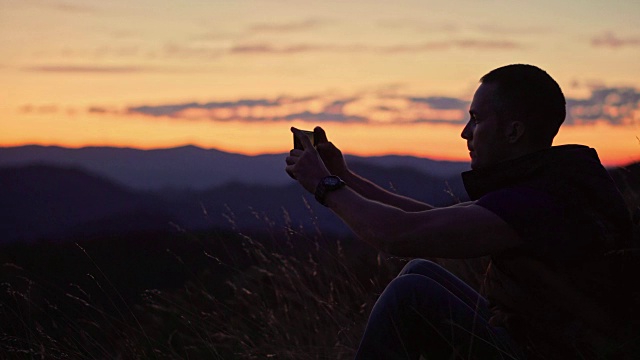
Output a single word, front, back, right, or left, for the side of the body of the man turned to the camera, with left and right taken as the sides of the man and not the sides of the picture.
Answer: left
